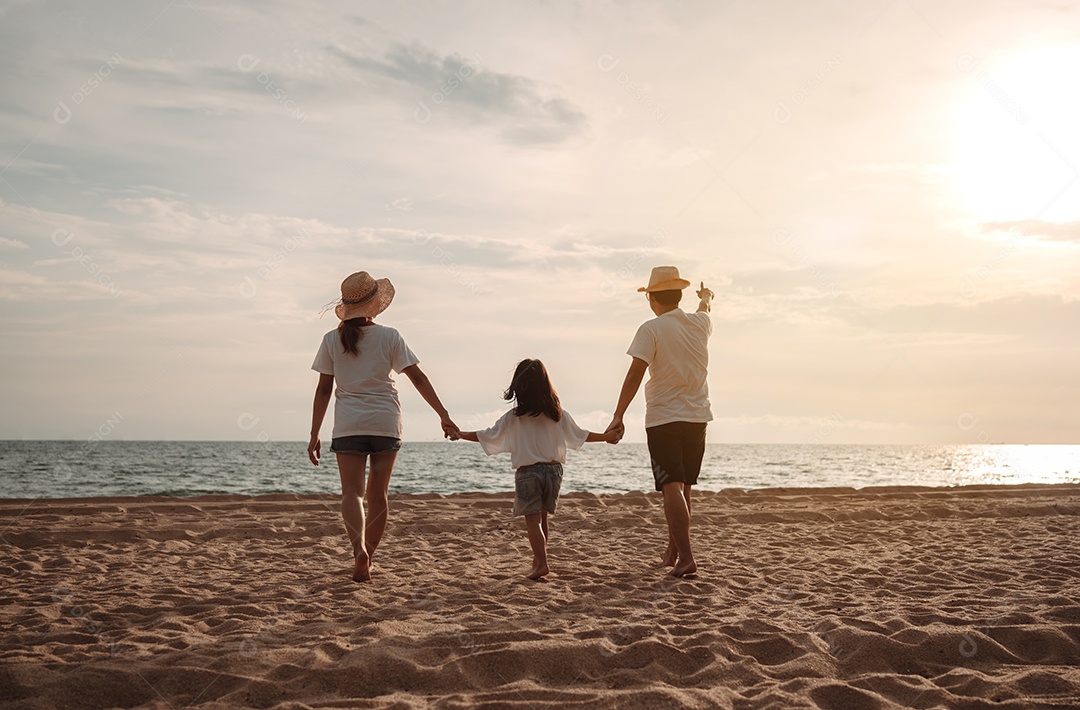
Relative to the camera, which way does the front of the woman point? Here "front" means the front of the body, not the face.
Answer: away from the camera

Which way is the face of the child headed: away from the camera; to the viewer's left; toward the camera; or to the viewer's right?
away from the camera

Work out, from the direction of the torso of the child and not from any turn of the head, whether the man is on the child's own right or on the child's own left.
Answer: on the child's own right

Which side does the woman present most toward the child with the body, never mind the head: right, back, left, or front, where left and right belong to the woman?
right

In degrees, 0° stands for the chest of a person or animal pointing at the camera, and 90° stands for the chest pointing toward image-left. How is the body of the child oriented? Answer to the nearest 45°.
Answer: approximately 180°

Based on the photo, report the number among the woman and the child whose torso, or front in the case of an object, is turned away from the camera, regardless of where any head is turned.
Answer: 2

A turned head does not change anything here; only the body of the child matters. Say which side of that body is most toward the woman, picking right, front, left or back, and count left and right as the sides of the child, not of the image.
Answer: left
